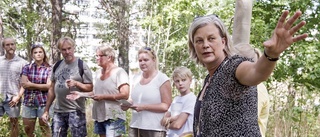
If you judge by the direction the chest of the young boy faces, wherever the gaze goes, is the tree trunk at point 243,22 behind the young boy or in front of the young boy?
behind

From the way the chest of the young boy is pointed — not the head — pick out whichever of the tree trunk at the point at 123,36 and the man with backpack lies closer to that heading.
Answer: the man with backpack

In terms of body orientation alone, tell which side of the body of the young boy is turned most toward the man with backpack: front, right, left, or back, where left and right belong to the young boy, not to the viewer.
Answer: right

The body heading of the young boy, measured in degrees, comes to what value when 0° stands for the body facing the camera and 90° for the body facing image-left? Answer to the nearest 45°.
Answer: approximately 45°

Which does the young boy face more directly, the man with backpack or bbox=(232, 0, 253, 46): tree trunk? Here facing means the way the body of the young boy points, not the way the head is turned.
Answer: the man with backpack

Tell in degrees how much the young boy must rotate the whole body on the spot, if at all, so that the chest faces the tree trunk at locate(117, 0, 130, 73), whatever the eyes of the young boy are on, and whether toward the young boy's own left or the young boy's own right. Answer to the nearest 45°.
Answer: approximately 135° to the young boy's own right
